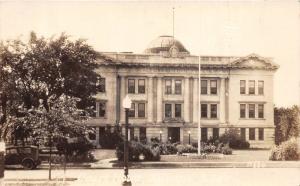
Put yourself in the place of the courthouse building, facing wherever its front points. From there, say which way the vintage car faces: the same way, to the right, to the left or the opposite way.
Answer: to the right

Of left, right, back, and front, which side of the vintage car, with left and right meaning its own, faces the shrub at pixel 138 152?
back

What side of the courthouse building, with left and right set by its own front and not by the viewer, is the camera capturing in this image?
front

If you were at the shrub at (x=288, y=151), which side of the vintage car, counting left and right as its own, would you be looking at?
back

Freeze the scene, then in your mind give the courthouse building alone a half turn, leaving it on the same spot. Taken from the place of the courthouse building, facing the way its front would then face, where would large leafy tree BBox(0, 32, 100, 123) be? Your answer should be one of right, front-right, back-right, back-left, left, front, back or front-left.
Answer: back-left

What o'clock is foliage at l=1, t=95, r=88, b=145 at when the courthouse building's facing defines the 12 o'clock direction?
The foliage is roughly at 1 o'clock from the courthouse building.

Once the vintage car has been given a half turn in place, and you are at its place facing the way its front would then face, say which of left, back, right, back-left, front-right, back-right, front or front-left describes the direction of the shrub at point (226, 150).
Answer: front

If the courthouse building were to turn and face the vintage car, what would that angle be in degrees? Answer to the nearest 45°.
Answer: approximately 45° to its right

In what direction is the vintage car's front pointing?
to the viewer's left
